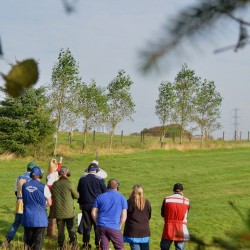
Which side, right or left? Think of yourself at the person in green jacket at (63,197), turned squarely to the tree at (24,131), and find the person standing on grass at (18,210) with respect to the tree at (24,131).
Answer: left

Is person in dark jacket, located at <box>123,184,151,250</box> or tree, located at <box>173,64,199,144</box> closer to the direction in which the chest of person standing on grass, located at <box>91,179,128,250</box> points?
the tree

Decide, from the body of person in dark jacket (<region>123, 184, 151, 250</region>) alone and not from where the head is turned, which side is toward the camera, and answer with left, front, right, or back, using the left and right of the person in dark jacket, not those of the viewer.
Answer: back

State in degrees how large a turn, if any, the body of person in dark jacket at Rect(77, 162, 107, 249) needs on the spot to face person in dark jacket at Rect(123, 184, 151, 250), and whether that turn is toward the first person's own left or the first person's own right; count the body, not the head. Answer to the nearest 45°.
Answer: approximately 135° to the first person's own right

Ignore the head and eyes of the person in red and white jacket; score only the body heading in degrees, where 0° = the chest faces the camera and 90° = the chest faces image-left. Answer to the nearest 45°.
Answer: approximately 180°

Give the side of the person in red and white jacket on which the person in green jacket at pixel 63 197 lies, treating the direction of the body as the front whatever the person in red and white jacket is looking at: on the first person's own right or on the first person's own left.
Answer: on the first person's own left

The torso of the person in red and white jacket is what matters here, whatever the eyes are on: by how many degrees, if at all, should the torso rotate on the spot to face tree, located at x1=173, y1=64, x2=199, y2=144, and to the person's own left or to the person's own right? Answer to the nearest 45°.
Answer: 0° — they already face it

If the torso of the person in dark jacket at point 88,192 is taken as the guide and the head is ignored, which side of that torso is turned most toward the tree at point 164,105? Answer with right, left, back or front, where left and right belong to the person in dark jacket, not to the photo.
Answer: front

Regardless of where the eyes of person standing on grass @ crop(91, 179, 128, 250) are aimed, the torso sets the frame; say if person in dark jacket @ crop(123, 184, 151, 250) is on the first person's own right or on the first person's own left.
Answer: on the first person's own right

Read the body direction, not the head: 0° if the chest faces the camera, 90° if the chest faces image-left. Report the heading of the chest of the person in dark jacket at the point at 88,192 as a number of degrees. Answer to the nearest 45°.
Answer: approximately 180°

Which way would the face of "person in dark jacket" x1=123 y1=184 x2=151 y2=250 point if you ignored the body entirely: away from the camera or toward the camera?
away from the camera
